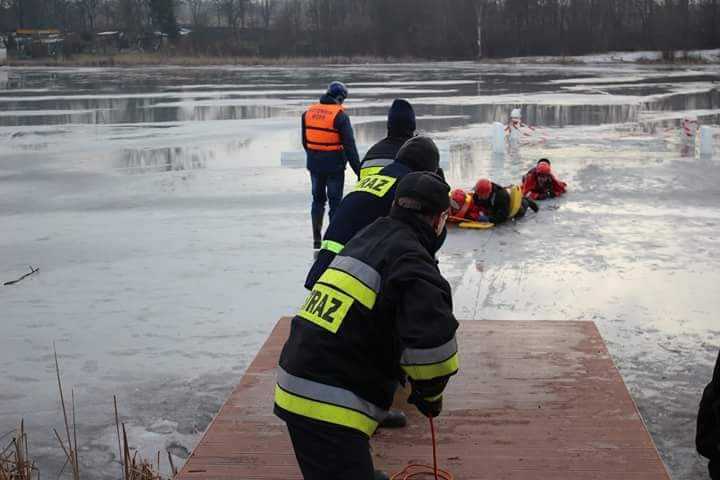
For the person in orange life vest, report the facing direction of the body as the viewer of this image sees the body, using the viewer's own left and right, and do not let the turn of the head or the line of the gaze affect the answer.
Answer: facing away from the viewer and to the right of the viewer

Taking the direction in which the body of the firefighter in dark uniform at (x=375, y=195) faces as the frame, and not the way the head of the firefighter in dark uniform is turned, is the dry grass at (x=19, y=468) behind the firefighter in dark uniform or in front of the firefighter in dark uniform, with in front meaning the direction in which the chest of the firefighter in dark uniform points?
behind

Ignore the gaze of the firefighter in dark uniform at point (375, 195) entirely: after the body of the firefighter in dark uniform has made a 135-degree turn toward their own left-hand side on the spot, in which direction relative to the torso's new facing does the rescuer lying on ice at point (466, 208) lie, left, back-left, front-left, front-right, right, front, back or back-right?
right

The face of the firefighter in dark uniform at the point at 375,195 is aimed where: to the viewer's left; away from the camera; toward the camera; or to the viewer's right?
away from the camera

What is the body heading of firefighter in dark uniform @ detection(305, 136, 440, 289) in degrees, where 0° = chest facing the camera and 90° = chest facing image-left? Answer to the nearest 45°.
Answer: approximately 225°

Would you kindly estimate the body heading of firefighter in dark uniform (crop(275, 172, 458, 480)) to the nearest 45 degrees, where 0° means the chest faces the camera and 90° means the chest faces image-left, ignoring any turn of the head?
approximately 225°

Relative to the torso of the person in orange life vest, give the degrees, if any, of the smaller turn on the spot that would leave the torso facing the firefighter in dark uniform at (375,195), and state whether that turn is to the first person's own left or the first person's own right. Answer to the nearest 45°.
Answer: approximately 135° to the first person's own right

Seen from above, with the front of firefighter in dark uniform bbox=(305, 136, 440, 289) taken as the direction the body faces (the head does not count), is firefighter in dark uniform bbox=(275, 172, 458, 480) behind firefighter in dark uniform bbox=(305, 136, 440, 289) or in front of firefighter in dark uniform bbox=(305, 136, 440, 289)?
behind

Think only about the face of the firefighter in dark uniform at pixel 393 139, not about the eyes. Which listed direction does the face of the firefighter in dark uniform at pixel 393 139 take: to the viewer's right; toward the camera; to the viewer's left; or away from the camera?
away from the camera

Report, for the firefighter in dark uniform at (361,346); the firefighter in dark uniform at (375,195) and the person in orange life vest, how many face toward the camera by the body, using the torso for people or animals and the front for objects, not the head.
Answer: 0

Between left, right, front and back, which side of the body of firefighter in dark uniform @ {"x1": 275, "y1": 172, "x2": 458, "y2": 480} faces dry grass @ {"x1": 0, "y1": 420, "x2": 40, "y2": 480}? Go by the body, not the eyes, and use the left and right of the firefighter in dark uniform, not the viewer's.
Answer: left

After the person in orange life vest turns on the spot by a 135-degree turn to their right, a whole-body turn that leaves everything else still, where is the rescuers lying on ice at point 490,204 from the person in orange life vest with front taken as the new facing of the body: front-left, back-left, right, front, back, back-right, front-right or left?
back-left

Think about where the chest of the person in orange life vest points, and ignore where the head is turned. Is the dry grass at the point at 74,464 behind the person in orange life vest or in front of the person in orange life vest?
behind

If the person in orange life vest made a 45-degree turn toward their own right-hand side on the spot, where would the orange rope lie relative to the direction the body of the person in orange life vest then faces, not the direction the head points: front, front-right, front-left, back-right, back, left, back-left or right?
right

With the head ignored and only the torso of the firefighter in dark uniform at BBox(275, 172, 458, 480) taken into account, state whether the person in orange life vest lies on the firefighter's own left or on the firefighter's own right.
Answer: on the firefighter's own left

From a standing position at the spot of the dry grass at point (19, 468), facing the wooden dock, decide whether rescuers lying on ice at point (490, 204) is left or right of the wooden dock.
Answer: left

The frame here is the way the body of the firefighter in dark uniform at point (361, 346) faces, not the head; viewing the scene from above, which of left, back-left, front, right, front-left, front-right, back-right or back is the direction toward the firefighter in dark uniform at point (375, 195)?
front-left
